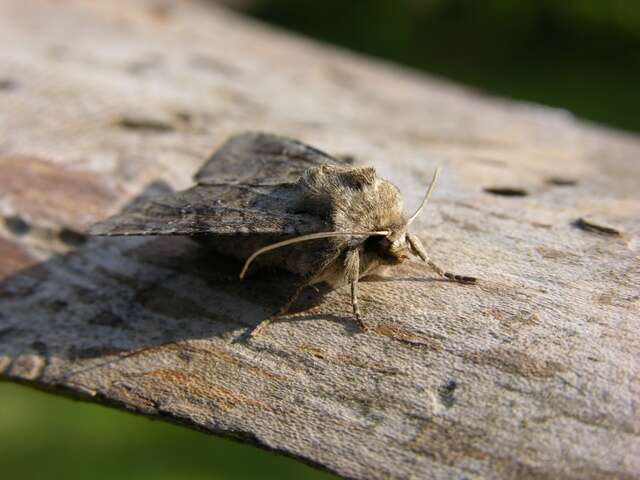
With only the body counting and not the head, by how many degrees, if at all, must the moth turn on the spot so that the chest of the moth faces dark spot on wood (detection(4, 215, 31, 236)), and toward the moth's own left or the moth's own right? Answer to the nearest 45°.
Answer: approximately 135° to the moth's own right

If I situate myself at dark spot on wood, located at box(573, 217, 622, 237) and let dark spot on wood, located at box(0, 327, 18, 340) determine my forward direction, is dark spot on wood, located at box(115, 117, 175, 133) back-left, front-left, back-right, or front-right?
front-right

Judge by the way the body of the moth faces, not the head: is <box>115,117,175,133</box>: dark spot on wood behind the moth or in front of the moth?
behind

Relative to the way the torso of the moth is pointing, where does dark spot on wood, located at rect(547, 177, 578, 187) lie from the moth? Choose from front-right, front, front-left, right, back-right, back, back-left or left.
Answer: left

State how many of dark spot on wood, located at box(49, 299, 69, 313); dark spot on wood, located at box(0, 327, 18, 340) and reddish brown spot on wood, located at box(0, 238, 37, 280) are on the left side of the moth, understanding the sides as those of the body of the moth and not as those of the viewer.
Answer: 0

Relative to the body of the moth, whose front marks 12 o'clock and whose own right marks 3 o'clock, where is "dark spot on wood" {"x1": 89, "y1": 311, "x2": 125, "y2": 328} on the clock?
The dark spot on wood is roughly at 4 o'clock from the moth.

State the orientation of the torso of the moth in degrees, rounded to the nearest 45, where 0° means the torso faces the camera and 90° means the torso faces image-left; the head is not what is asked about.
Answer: approximately 315°

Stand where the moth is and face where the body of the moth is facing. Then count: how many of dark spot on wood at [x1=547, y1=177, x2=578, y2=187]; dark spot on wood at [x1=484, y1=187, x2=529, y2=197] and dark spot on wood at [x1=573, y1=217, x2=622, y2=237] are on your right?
0

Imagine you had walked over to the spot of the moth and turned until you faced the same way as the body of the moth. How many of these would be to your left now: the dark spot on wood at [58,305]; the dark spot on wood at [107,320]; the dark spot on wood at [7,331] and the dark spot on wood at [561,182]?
1

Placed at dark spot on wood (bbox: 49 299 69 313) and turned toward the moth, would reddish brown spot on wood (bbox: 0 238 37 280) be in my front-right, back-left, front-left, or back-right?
back-left

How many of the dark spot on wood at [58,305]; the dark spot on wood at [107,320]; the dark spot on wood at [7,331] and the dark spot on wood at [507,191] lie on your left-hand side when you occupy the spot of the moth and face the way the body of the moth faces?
1

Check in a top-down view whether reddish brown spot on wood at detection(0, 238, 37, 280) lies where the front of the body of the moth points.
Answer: no

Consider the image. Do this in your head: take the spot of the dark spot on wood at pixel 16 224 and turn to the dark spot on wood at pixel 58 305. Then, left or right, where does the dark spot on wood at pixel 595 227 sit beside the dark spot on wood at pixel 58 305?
left
